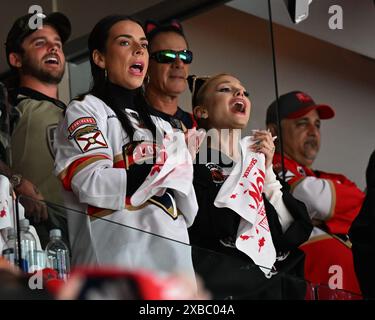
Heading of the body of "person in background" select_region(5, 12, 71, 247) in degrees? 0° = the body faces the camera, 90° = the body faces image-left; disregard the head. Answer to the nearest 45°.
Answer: approximately 315°

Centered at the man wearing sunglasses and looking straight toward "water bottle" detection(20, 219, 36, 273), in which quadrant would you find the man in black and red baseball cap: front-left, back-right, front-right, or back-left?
back-left

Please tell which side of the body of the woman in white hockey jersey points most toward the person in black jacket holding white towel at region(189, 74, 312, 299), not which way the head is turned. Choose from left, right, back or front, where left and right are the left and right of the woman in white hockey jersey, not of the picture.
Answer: left

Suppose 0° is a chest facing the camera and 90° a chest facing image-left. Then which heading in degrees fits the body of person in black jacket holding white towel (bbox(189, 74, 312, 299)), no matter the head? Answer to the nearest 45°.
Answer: approximately 315°

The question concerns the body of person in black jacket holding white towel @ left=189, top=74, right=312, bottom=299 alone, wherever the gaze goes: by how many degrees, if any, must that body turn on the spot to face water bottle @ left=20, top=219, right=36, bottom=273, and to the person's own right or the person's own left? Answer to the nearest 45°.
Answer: approximately 90° to the person's own right
